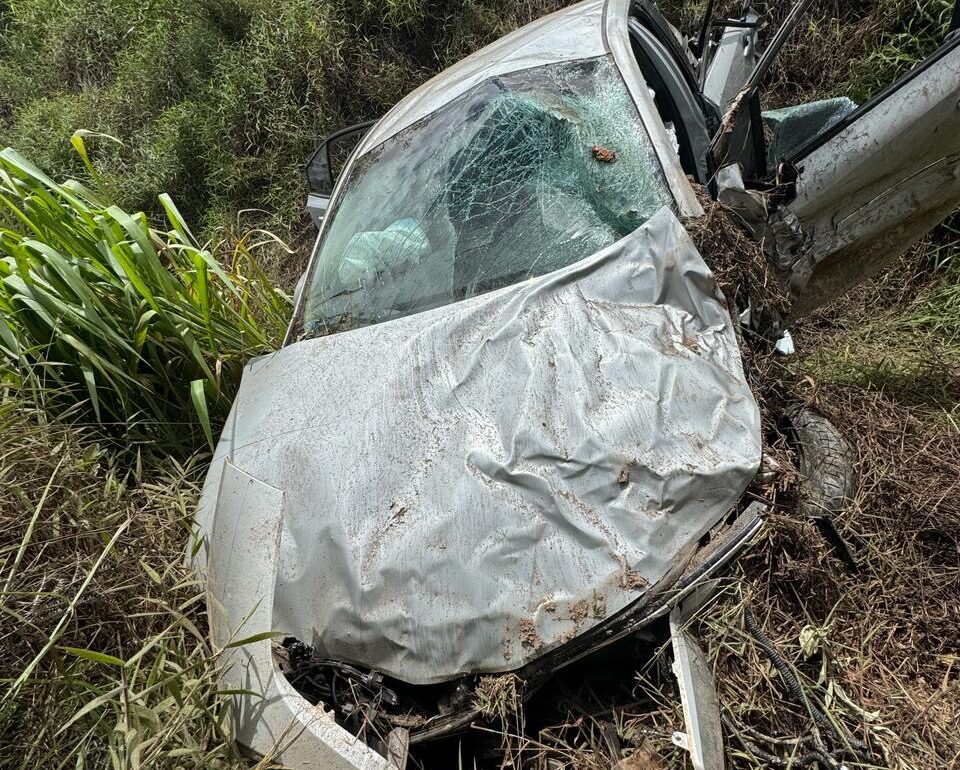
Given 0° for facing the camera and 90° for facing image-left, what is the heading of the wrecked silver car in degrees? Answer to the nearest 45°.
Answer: approximately 0°
